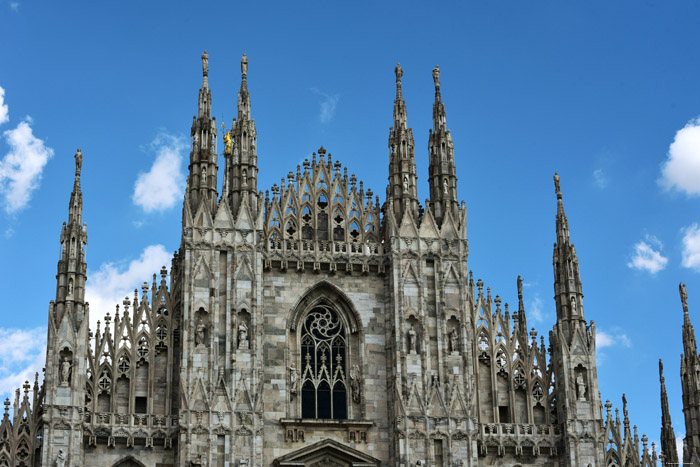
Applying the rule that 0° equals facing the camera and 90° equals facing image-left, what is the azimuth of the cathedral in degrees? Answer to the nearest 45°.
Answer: approximately 0°
